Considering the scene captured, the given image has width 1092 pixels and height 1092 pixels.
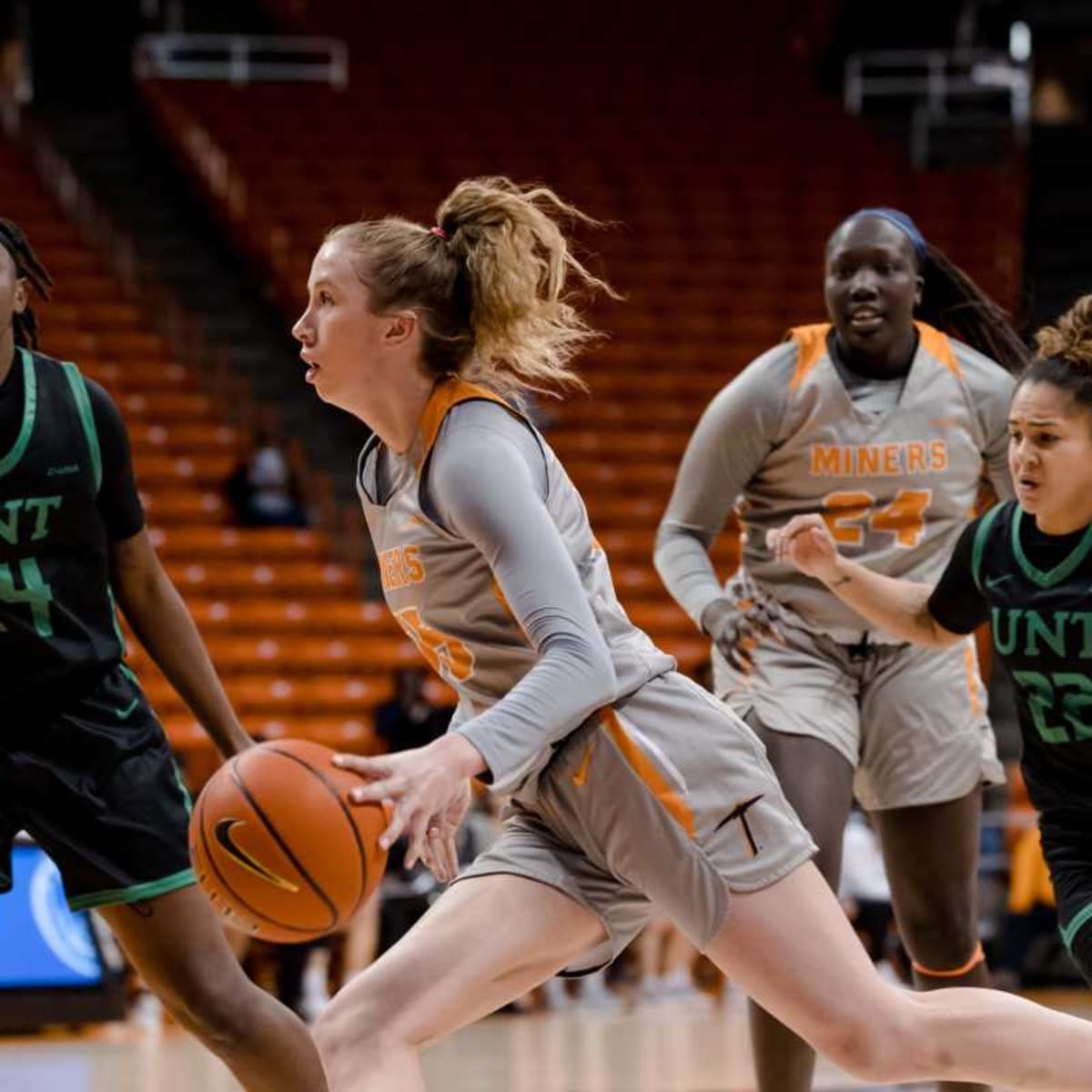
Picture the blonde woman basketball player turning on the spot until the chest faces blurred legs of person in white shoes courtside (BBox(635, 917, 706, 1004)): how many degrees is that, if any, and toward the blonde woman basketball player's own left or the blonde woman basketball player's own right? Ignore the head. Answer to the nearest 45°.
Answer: approximately 90° to the blonde woman basketball player's own right

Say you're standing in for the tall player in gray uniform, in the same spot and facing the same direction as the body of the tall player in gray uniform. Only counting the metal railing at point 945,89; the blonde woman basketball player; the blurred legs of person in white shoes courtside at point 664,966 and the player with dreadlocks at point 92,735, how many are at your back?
2

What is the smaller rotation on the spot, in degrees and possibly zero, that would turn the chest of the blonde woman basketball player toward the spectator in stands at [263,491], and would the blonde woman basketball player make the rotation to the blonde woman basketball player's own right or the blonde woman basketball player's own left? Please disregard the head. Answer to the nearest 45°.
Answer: approximately 90° to the blonde woman basketball player's own right

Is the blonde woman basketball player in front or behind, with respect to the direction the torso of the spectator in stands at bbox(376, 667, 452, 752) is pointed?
in front

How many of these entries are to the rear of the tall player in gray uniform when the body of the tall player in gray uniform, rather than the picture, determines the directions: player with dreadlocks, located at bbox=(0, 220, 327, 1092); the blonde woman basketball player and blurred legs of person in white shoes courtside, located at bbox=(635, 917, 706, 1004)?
1

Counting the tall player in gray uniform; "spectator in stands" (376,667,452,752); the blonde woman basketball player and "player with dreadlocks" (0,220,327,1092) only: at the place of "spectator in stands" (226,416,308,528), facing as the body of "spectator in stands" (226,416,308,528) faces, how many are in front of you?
4

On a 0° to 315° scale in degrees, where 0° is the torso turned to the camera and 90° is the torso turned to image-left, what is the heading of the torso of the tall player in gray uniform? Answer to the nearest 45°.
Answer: approximately 0°

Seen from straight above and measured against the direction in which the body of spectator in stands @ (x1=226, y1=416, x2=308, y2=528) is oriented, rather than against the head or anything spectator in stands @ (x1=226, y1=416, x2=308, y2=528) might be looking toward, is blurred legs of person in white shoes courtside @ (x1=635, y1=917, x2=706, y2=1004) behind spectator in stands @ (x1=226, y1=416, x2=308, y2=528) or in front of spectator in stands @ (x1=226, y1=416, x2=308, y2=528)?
in front

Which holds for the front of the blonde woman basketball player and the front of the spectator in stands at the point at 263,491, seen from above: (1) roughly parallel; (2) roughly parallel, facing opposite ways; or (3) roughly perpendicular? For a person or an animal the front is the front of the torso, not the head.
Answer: roughly perpendicular

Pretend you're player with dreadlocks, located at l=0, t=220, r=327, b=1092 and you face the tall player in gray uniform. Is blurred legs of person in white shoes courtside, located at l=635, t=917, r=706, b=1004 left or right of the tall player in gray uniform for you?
left

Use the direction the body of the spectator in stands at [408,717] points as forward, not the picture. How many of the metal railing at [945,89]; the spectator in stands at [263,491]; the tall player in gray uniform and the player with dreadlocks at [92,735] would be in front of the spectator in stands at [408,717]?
2

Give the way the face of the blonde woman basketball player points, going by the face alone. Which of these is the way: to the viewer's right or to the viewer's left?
to the viewer's left

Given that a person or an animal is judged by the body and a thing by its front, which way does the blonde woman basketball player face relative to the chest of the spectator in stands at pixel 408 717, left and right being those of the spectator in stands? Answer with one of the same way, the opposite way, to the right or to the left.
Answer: to the right

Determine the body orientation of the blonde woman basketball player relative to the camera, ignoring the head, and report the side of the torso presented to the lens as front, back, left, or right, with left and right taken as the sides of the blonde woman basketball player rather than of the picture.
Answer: left
